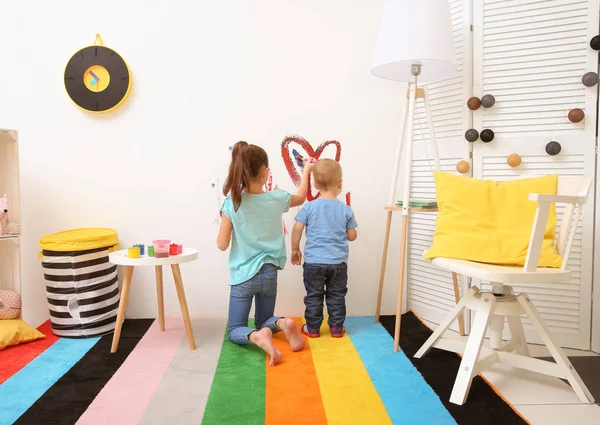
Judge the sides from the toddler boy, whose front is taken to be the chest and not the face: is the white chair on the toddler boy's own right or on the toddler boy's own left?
on the toddler boy's own right

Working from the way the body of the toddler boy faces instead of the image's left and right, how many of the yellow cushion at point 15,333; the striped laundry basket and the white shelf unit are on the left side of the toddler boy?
3

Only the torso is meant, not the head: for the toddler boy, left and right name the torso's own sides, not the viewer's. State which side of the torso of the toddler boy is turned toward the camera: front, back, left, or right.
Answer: back

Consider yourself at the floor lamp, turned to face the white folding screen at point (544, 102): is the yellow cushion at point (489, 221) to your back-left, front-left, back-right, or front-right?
front-right

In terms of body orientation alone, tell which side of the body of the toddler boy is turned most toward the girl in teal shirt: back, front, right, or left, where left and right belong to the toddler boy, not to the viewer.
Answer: left

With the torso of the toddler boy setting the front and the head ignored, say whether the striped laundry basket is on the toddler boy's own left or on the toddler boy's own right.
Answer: on the toddler boy's own left

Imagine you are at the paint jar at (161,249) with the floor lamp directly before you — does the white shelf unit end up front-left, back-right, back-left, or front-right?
back-left

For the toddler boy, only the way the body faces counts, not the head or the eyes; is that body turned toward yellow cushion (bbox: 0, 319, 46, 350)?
no

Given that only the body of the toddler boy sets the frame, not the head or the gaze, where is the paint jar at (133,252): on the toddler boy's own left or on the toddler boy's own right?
on the toddler boy's own left

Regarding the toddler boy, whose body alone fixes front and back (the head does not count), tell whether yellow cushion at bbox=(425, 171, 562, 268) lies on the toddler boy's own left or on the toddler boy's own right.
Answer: on the toddler boy's own right

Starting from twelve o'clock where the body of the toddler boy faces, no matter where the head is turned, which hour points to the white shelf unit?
The white shelf unit is roughly at 9 o'clock from the toddler boy.

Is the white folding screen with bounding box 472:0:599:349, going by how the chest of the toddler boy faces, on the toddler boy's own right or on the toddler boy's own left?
on the toddler boy's own right
